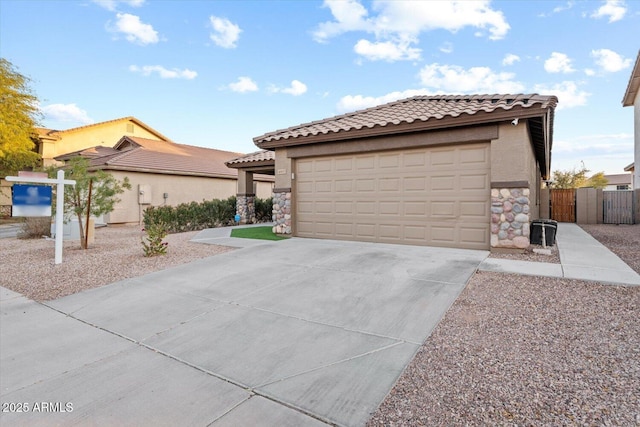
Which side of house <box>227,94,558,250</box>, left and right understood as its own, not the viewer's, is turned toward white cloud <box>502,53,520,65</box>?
back

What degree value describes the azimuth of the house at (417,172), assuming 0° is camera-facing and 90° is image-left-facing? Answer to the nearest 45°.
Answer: approximately 45°

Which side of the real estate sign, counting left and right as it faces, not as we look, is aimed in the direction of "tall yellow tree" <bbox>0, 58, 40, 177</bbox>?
back

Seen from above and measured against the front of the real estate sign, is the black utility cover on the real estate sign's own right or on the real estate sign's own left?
on the real estate sign's own left

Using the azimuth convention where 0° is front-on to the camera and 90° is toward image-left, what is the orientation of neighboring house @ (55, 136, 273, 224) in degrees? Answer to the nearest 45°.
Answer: approximately 45°
